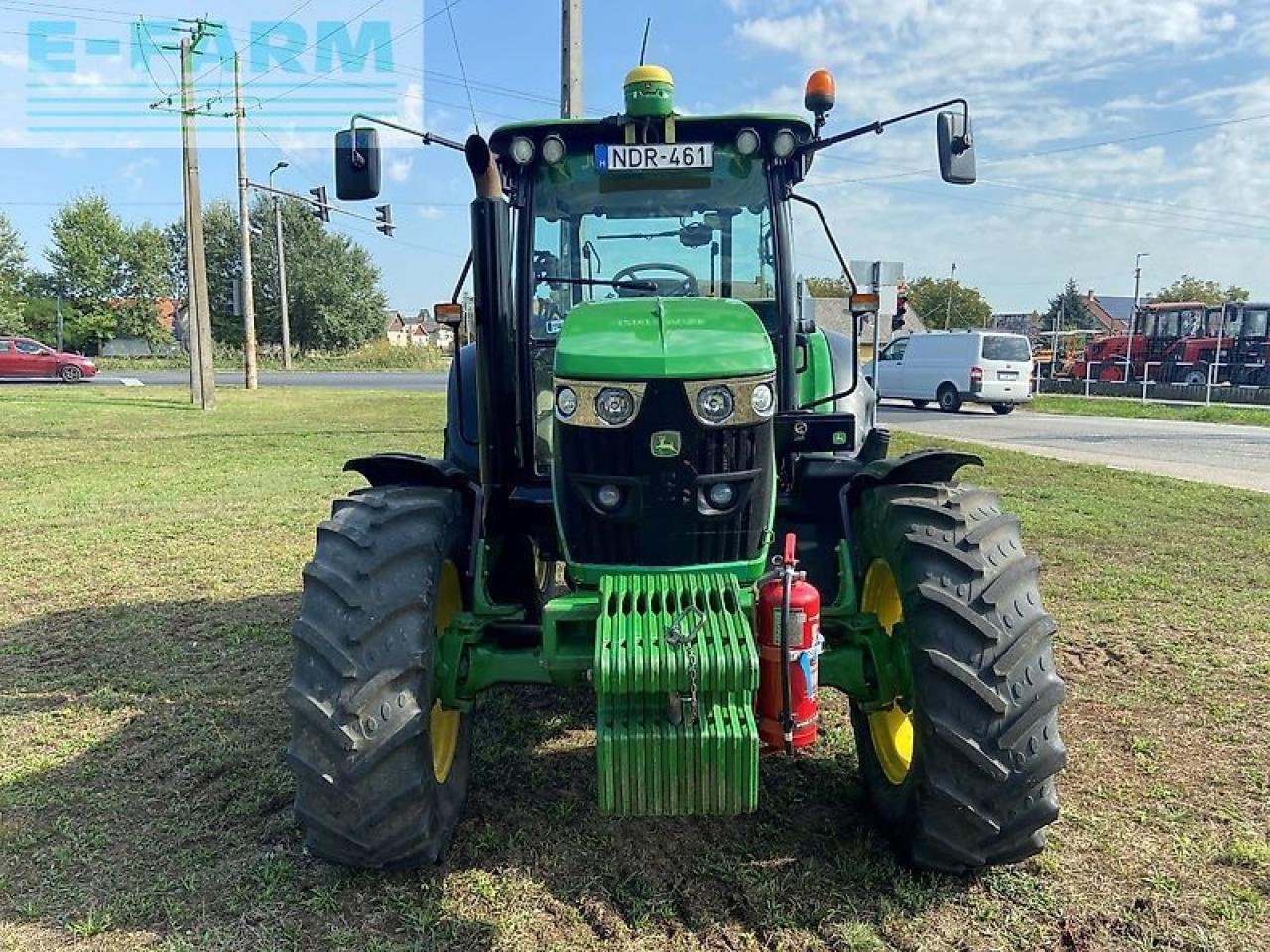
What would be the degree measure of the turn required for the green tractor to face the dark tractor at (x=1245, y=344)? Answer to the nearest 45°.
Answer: approximately 135° to its left

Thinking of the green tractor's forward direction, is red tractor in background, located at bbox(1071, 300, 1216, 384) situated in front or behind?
behind

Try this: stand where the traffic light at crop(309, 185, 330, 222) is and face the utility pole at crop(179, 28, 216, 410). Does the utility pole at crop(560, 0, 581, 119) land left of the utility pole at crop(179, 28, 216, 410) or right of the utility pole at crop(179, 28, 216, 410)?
left

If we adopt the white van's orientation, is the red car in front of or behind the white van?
in front

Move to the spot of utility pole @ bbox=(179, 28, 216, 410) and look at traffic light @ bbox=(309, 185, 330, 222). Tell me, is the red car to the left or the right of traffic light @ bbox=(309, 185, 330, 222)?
left

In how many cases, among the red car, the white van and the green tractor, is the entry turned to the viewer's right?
1

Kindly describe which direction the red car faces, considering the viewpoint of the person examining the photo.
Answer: facing to the right of the viewer

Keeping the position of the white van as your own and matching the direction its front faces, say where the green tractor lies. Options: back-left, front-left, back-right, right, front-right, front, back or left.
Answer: back-left

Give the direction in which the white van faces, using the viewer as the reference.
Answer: facing away from the viewer and to the left of the viewer

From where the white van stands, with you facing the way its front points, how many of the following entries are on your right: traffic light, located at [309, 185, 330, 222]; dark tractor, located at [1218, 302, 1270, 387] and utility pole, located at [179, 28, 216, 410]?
1

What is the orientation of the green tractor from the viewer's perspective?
toward the camera
